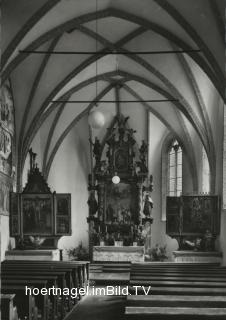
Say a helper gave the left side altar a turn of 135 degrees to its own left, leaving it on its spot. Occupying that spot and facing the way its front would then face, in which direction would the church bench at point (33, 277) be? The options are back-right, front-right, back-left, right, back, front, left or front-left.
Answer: back-right

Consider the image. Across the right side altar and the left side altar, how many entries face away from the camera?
0

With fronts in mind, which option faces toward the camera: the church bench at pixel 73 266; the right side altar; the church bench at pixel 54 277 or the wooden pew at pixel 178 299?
the right side altar

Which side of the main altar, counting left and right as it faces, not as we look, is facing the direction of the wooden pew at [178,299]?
front

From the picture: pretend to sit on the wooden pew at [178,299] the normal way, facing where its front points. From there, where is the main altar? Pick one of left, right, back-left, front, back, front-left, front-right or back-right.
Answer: front

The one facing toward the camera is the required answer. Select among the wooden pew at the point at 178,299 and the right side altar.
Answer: the right side altar

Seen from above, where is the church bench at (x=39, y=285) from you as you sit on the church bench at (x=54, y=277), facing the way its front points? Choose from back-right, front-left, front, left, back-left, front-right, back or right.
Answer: back

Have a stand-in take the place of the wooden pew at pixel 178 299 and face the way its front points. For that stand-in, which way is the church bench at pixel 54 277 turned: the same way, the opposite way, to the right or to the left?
the same way

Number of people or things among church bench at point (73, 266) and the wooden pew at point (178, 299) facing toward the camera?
0

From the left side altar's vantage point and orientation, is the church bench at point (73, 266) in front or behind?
in front

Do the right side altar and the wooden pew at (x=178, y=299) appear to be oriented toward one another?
yes

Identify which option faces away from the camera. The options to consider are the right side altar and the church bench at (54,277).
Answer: the church bench

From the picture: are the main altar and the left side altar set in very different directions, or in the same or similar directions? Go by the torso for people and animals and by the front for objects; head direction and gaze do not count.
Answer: same or similar directions

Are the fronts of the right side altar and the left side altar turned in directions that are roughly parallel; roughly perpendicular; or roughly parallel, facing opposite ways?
roughly parallel

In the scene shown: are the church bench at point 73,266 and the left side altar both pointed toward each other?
yes

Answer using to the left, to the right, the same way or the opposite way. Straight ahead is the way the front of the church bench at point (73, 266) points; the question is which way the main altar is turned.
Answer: the opposite way

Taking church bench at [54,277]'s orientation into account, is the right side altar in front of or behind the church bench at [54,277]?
in front

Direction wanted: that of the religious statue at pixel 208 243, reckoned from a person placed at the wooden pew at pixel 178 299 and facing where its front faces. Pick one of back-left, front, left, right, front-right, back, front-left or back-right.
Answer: front
